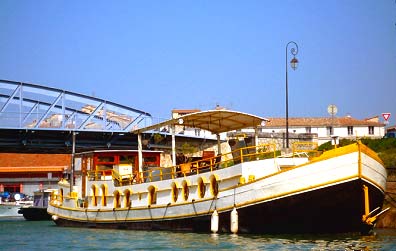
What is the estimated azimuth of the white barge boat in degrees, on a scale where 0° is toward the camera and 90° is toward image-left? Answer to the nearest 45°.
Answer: approximately 315°
